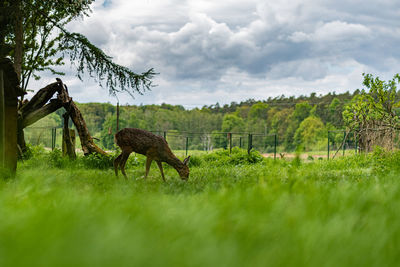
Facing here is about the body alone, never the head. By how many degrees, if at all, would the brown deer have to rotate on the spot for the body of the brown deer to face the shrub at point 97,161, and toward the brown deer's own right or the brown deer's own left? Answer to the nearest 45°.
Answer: approximately 135° to the brown deer's own left

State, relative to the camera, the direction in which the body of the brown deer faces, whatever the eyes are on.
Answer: to the viewer's right
